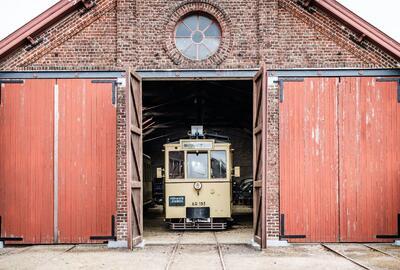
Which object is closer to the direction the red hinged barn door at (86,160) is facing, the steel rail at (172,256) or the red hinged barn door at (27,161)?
the steel rail

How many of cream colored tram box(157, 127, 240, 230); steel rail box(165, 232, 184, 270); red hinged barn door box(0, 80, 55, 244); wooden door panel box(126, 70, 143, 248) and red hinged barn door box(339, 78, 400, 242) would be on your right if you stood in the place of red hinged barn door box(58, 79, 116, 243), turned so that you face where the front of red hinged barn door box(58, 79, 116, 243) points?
1

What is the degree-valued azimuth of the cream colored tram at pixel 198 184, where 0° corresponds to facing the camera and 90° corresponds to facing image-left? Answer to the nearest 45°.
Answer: approximately 0°

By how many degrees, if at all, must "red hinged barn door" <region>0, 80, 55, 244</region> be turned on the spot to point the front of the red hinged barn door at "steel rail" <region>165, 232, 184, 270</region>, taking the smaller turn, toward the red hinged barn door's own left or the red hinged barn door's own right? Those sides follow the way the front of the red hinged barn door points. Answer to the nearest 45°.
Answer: approximately 45° to the red hinged barn door's own left

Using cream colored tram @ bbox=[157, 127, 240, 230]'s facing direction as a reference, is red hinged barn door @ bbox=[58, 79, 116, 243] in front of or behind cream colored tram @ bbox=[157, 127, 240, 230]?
in front

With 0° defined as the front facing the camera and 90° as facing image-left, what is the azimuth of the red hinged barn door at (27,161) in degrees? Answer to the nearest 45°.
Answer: approximately 0°

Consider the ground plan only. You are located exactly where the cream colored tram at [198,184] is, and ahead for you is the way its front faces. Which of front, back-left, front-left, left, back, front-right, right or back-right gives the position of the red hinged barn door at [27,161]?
front-right

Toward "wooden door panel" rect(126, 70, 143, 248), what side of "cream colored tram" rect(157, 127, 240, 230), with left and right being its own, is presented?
front

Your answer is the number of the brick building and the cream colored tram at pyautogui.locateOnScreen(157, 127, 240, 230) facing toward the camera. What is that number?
2

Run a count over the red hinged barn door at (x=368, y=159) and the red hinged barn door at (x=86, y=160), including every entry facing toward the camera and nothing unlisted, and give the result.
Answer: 2

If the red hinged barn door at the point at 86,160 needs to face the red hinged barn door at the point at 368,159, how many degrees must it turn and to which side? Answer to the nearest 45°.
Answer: approximately 90° to its left

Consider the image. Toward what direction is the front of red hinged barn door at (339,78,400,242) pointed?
toward the camera

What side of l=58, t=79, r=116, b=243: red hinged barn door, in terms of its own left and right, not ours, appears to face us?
front
